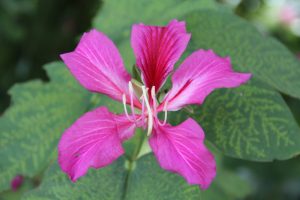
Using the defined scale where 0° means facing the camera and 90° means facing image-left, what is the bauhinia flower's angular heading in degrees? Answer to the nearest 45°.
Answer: approximately 0°
